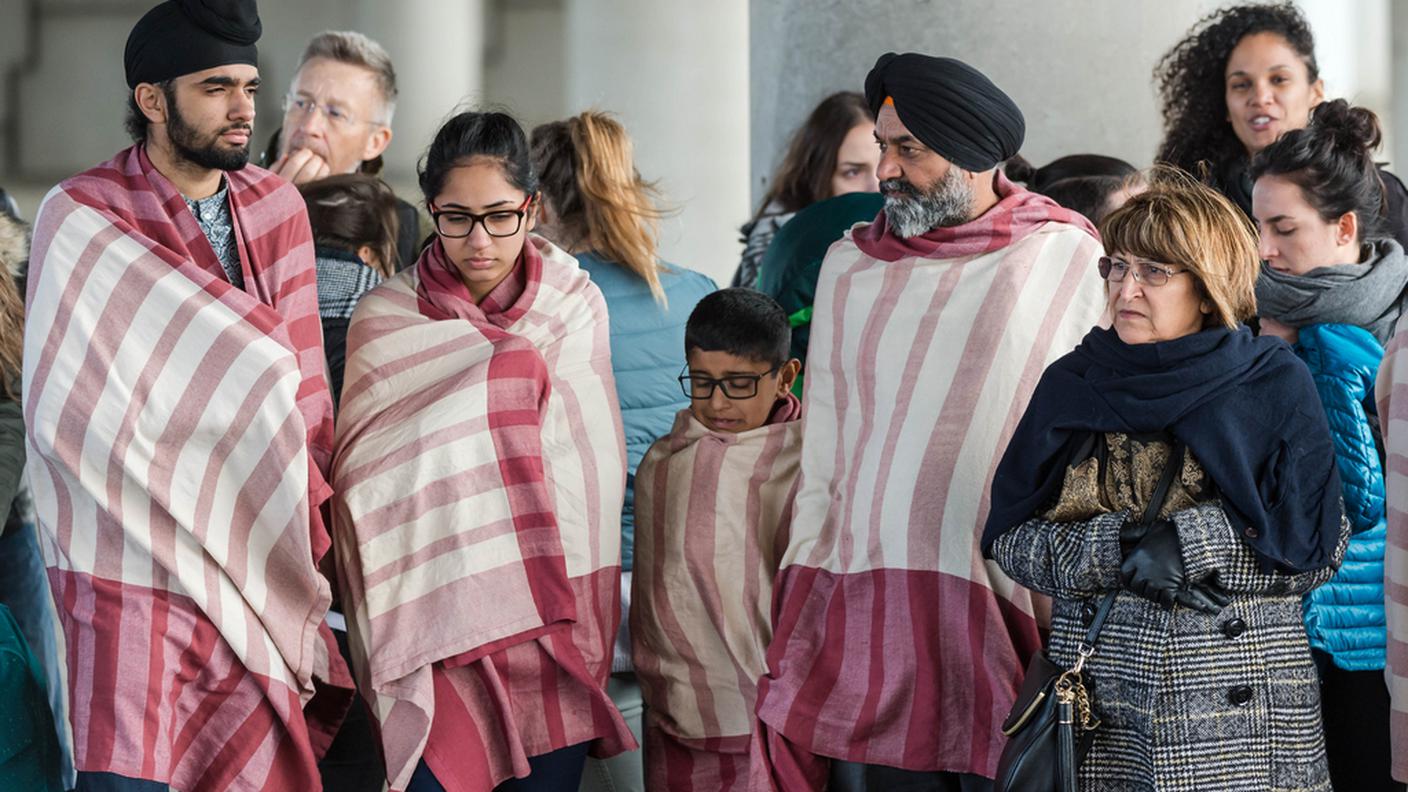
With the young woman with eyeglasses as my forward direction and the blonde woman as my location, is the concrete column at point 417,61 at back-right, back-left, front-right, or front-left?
back-right

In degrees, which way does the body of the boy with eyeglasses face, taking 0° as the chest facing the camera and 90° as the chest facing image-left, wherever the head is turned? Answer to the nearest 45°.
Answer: approximately 45°

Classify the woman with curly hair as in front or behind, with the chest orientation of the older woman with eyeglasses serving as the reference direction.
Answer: behind

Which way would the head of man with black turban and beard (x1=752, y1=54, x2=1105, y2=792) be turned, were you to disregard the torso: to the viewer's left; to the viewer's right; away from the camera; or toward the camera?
to the viewer's left

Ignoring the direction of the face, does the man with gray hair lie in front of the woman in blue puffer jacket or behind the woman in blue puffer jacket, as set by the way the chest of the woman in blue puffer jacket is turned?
in front
